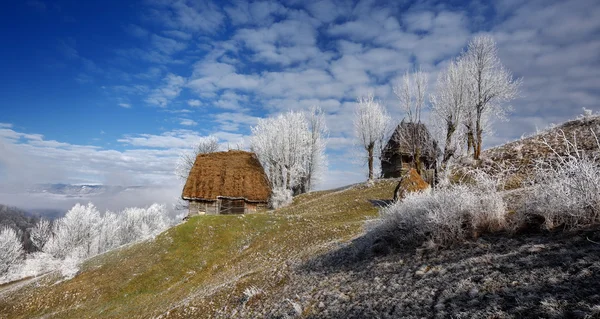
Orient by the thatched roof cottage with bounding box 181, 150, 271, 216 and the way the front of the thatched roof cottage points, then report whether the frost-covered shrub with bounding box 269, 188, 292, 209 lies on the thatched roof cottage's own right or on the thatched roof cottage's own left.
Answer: on the thatched roof cottage's own left

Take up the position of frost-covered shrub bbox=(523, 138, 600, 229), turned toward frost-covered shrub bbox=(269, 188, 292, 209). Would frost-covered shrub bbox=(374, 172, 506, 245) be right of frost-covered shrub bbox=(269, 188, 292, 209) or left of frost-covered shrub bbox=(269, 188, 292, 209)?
left

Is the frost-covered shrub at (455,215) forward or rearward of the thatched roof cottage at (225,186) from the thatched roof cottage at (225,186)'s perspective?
forward

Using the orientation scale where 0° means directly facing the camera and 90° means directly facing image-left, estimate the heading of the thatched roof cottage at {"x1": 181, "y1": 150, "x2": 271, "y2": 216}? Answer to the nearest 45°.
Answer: approximately 0°

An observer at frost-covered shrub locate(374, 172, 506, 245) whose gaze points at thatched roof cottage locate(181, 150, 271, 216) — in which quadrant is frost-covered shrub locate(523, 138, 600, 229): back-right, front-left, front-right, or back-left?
back-right
